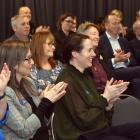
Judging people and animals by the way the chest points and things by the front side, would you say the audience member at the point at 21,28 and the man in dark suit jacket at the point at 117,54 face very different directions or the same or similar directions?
same or similar directions

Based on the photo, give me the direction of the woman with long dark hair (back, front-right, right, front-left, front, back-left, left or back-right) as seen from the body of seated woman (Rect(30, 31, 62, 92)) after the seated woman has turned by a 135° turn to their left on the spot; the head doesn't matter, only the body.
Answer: back

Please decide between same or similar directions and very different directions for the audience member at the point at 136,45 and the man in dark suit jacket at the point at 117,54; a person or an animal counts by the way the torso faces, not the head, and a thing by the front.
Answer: same or similar directions

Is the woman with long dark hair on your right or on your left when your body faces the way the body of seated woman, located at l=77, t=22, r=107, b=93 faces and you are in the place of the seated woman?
on your right

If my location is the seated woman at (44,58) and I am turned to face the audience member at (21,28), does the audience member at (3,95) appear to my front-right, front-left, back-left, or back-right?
back-left

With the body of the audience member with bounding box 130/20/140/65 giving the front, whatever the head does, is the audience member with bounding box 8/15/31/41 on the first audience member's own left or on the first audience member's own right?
on the first audience member's own right

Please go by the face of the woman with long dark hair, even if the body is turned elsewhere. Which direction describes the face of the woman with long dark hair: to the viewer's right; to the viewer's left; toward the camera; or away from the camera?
to the viewer's right
